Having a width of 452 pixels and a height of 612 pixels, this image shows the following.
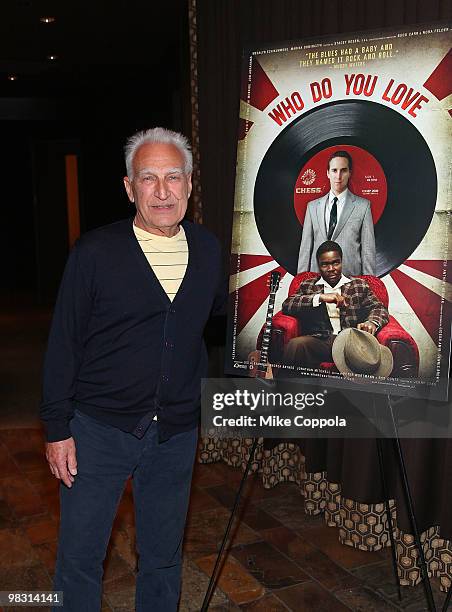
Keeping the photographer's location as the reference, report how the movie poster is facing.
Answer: facing the viewer and to the left of the viewer

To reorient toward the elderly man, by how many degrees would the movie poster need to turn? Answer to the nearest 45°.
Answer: approximately 90° to its right
